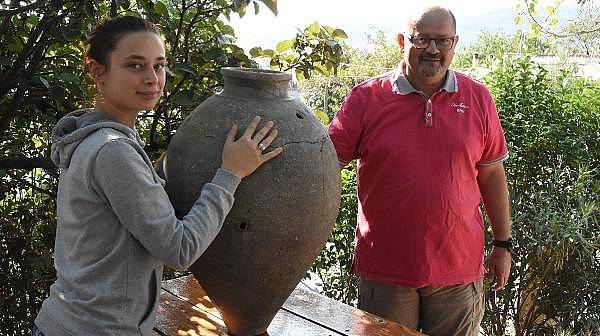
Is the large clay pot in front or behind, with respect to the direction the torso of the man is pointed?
in front

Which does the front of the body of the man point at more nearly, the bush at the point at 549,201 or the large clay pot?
the large clay pot

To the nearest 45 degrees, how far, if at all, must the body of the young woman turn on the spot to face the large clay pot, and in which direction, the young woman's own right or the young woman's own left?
approximately 45° to the young woman's own left

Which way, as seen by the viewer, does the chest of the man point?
toward the camera

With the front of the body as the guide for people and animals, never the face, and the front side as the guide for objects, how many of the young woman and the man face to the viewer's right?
1

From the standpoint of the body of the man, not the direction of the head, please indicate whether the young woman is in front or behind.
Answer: in front

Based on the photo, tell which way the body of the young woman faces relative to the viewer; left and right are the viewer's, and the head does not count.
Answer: facing to the right of the viewer

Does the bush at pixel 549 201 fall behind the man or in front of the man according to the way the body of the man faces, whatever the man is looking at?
behind
